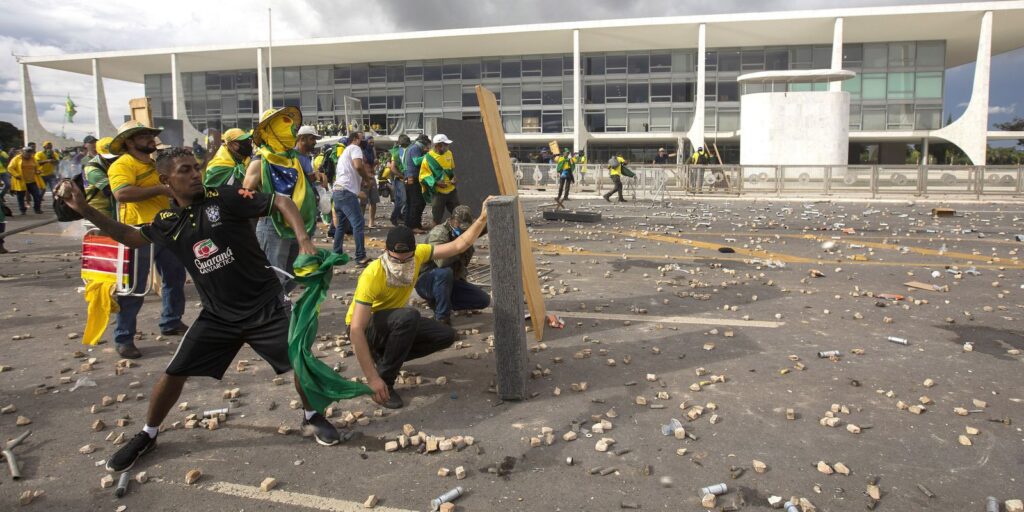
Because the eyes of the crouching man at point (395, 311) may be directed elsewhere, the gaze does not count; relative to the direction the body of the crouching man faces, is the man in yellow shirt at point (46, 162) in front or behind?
behind

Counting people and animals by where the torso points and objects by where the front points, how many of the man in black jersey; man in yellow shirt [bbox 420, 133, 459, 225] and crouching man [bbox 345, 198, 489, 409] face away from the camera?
0

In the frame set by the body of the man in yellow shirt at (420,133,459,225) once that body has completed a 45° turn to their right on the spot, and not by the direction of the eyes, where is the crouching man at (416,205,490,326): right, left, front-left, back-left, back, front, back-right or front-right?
front

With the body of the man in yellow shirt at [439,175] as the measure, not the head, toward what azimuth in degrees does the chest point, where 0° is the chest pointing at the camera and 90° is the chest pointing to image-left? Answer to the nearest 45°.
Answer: approximately 315°

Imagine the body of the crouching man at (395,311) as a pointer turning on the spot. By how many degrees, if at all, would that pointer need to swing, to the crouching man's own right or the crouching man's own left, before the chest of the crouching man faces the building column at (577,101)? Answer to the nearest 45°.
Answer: approximately 135° to the crouching man's own left

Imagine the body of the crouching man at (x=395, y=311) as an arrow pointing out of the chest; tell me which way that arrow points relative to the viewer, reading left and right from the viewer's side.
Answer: facing the viewer and to the right of the viewer

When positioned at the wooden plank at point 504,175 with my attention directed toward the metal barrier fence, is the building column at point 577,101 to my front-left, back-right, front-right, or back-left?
front-left

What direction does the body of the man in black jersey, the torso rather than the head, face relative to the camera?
toward the camera

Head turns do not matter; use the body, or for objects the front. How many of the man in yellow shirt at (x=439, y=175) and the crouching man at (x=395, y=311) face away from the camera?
0

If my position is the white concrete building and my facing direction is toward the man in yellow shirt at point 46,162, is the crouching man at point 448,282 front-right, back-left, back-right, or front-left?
front-left

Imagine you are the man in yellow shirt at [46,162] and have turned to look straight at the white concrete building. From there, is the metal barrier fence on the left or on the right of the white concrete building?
right

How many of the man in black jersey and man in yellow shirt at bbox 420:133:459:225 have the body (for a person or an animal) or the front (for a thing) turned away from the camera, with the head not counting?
0
